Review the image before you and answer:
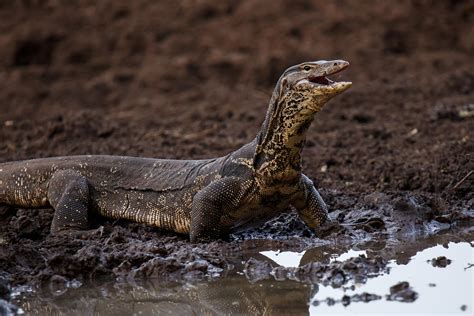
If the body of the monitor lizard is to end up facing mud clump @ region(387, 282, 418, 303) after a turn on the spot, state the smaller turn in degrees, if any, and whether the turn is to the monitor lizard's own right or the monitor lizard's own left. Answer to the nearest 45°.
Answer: approximately 45° to the monitor lizard's own right

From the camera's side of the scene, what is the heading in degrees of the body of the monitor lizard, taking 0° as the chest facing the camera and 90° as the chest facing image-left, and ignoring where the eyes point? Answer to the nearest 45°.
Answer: approximately 270°

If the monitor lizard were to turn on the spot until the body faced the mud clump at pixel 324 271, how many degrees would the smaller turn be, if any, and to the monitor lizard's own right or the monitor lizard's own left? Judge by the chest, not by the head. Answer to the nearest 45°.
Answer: approximately 45° to the monitor lizard's own right

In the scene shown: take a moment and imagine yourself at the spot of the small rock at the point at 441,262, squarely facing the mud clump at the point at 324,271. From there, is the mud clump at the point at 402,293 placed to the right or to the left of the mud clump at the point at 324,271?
left

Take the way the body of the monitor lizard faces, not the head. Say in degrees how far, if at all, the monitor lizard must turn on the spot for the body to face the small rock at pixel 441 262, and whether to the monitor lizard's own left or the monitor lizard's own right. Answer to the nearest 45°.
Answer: approximately 45° to the monitor lizard's own right
